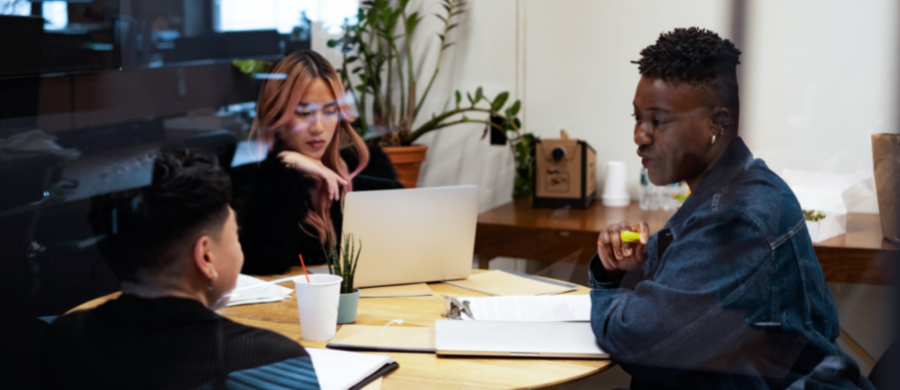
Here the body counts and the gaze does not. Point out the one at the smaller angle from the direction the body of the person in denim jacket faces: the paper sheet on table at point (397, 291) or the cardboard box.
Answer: the paper sheet on table

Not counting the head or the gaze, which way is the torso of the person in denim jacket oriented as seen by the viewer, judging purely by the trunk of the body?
to the viewer's left

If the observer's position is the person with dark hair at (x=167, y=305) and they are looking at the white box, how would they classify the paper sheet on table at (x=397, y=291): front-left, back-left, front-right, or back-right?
front-left

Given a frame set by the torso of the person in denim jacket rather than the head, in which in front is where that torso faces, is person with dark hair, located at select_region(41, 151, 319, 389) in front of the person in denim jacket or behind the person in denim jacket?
in front

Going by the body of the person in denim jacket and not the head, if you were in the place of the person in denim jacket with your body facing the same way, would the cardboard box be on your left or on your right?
on your right

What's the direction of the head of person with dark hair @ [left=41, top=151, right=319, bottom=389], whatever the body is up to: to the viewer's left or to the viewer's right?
to the viewer's right

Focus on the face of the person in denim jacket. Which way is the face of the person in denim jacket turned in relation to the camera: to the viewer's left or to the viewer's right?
to the viewer's left

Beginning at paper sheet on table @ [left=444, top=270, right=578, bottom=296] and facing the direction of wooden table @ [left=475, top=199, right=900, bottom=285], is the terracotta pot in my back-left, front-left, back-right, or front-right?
front-left

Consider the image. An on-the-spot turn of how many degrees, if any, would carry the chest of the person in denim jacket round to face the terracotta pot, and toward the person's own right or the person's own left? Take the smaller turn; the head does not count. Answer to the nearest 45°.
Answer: approximately 45° to the person's own right

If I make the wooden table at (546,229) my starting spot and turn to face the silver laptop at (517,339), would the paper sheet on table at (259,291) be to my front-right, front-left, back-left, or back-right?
front-right
